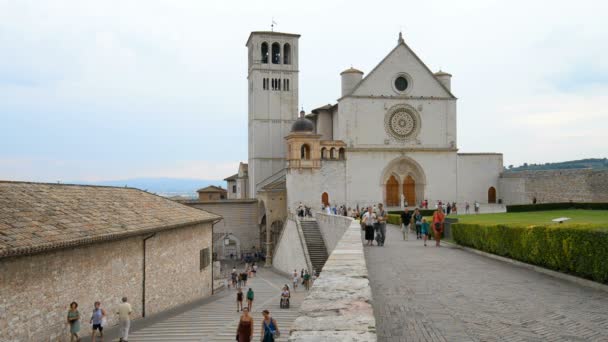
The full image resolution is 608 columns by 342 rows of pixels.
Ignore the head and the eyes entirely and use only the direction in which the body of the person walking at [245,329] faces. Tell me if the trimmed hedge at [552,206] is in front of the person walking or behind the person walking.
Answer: behind

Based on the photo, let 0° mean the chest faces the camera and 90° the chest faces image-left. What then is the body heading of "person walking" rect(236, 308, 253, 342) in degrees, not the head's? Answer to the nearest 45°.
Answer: approximately 0°

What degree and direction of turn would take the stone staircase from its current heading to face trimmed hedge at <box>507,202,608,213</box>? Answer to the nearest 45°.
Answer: approximately 90° to its left

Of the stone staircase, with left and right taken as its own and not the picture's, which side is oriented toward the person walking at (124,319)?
front

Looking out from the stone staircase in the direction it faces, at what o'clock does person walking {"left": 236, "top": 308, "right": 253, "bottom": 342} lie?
The person walking is roughly at 12 o'clock from the stone staircase.
